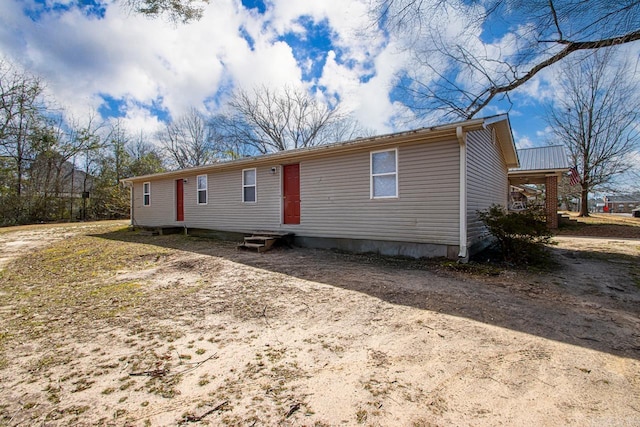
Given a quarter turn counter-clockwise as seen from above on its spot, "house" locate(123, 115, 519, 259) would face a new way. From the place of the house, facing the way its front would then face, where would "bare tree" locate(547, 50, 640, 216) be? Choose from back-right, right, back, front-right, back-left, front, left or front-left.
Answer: left

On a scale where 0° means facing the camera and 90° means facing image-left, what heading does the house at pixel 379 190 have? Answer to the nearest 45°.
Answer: approximately 45°

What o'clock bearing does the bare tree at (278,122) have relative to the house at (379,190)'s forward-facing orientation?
The bare tree is roughly at 4 o'clock from the house.

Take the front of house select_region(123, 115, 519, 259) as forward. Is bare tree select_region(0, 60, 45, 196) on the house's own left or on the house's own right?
on the house's own right

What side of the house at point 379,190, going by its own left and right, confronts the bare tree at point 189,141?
right
